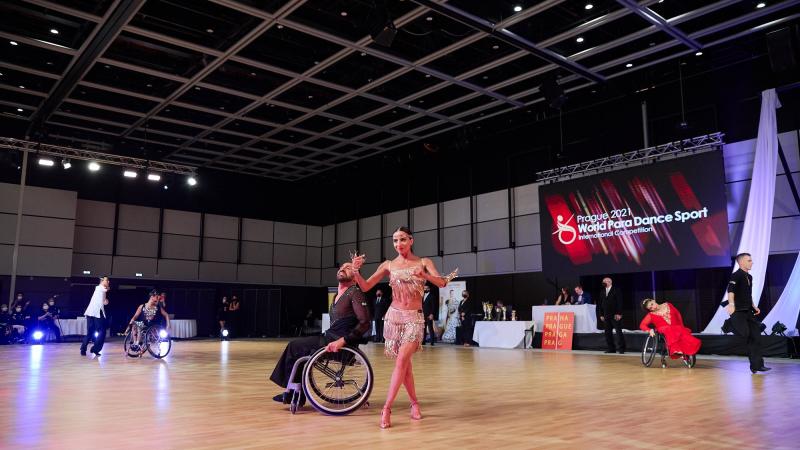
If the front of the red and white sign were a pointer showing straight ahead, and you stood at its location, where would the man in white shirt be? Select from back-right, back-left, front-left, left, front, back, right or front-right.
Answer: front-right

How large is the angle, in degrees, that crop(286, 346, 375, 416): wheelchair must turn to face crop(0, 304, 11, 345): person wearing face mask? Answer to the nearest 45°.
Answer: approximately 45° to its right

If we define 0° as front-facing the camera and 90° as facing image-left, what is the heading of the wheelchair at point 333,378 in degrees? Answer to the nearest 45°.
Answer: approximately 90°

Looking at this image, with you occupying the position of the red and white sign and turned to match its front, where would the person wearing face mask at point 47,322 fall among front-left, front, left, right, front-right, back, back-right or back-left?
right

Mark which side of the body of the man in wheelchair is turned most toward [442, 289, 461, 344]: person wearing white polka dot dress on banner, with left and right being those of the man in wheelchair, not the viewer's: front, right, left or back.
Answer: right

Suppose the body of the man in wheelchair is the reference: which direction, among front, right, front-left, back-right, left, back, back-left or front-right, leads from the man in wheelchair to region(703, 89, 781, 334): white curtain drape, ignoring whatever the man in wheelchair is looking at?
back-right

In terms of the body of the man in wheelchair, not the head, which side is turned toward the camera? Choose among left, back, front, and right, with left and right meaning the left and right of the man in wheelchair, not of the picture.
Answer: left

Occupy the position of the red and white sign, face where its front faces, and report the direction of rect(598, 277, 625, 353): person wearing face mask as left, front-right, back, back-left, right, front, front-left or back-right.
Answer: front-left
